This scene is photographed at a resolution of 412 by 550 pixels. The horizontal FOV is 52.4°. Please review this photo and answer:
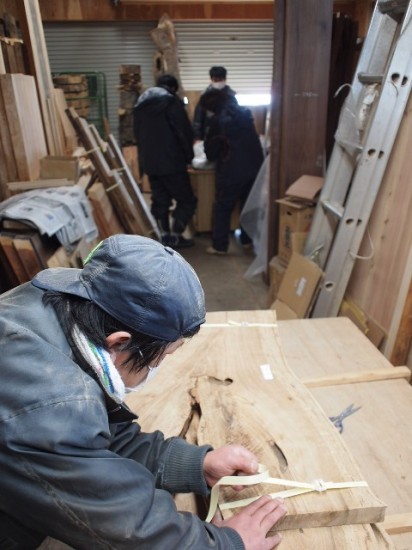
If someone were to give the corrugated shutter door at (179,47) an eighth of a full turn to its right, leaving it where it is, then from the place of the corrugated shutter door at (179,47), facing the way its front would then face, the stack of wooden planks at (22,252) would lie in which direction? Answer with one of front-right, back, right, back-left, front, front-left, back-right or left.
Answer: front-left

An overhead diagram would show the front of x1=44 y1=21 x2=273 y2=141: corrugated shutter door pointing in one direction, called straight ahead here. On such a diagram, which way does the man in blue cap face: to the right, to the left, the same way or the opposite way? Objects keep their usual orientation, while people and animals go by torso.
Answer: to the left

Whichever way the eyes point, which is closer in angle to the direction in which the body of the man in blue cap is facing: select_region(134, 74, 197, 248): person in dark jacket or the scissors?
the scissors

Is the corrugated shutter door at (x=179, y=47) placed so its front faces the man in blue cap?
yes

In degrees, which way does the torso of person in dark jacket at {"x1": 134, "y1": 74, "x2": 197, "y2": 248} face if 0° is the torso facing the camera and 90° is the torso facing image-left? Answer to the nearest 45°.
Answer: approximately 225°

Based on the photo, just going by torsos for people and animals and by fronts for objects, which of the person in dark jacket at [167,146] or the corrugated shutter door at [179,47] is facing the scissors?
the corrugated shutter door

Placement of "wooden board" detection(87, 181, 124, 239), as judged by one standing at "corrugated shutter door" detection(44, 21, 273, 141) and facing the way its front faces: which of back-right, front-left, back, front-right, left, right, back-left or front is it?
front

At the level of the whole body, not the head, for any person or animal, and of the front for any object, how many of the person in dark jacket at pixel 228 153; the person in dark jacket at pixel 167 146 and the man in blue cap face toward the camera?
0

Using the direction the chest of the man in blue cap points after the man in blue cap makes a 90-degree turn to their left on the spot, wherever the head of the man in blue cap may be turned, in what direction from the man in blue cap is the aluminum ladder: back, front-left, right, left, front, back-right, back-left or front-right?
front-right

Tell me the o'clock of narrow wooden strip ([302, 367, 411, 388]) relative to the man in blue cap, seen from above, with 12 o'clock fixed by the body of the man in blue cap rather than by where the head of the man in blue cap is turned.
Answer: The narrow wooden strip is roughly at 11 o'clock from the man in blue cap.

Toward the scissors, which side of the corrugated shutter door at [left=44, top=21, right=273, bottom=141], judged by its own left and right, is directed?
front

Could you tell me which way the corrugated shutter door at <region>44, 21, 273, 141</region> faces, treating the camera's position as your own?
facing the viewer

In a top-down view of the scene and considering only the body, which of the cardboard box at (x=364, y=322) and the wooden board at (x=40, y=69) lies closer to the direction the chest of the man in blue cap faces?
the cardboard box

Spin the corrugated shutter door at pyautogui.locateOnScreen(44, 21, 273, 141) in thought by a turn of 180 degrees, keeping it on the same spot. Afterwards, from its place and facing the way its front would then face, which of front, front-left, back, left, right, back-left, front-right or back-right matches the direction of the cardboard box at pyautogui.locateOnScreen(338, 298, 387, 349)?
back

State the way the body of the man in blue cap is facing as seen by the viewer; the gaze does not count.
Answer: to the viewer's right

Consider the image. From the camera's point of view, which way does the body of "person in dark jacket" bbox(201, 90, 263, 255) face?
to the viewer's left

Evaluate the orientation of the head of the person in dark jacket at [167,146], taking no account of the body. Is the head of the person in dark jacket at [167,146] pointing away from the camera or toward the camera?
away from the camera
